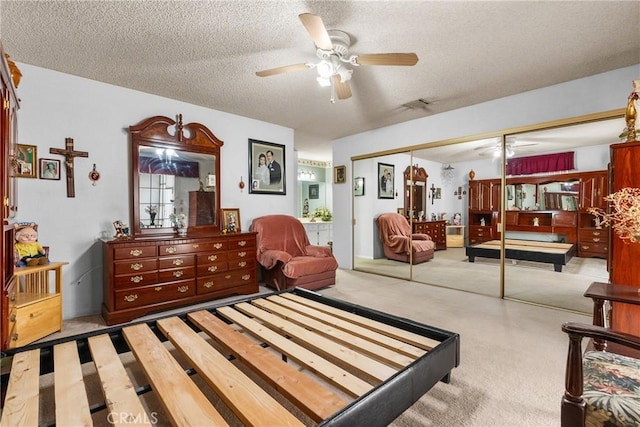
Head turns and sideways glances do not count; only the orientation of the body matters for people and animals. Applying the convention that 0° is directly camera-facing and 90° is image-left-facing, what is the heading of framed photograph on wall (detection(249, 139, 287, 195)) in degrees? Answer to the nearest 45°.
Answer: approximately 315°

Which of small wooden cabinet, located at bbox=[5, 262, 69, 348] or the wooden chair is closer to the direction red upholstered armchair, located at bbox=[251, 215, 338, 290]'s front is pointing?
the wooden chair

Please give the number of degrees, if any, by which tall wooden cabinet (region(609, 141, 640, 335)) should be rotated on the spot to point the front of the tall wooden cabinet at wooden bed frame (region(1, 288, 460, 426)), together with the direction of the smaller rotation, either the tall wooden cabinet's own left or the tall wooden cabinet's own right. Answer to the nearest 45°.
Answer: approximately 45° to the tall wooden cabinet's own left

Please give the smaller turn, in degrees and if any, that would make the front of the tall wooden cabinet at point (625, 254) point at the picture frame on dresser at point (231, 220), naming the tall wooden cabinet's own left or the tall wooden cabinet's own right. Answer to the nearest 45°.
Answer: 0° — it already faces it

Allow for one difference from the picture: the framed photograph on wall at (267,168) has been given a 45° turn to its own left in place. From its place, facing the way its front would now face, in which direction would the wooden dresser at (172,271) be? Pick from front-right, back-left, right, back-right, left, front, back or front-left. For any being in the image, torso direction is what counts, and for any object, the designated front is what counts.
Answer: back-right

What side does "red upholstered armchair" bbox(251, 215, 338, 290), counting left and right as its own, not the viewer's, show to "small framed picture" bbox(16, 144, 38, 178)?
right

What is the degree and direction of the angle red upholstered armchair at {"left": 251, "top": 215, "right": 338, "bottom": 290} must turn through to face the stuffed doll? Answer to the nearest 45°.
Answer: approximately 90° to its right

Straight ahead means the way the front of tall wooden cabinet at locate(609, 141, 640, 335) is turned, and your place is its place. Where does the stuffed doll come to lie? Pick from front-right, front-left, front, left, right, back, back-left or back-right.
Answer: front-left

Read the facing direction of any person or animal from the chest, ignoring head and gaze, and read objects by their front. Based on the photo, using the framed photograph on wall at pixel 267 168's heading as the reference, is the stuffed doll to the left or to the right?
on its right

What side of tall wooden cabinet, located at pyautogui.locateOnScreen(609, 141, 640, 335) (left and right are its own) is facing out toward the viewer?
left

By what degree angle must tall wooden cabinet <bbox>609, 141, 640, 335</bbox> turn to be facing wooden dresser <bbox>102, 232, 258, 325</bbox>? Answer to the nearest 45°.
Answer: approximately 45° to its left
